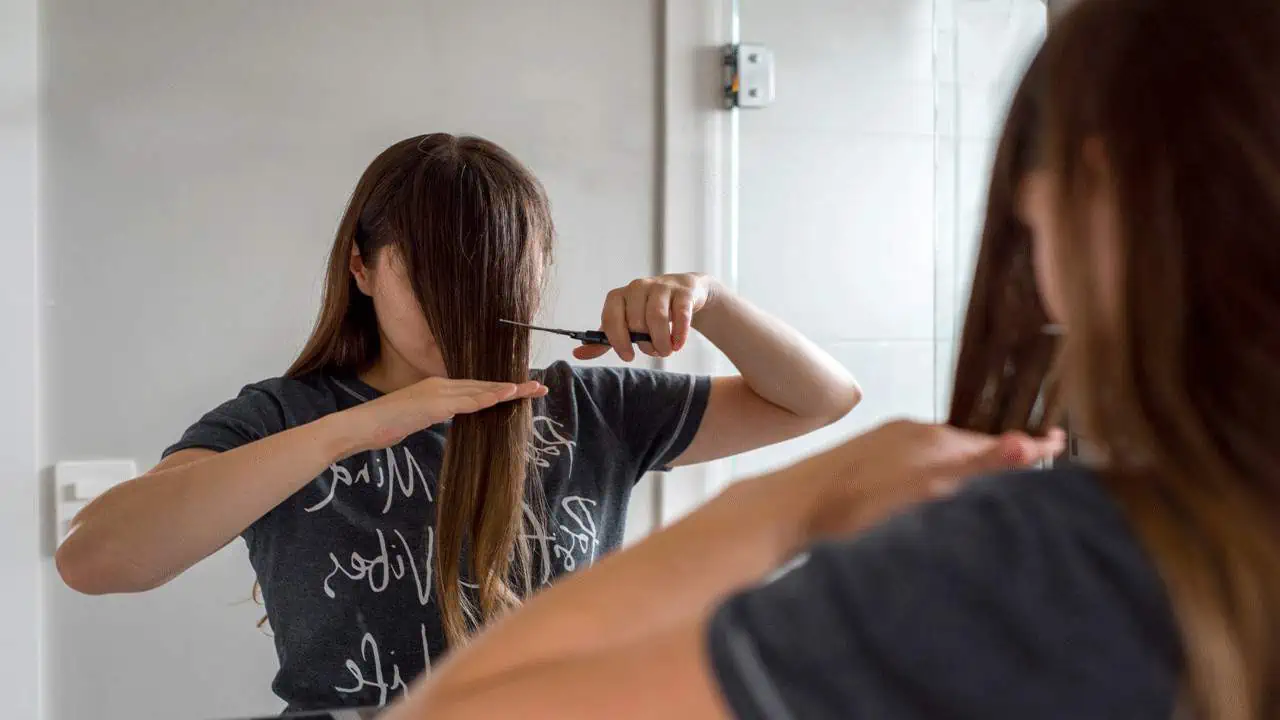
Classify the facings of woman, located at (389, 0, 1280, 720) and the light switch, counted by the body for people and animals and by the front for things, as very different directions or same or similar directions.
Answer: very different directions

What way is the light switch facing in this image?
toward the camera

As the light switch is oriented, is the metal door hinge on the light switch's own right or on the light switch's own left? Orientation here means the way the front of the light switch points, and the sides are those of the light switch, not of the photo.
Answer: on the light switch's own left

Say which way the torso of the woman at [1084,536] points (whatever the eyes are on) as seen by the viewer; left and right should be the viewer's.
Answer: facing away from the viewer and to the left of the viewer

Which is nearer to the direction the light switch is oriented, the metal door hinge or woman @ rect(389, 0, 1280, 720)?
the woman

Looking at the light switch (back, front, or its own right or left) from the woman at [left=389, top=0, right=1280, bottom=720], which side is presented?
front

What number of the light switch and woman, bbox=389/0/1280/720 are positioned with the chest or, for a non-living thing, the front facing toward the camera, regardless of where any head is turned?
1
